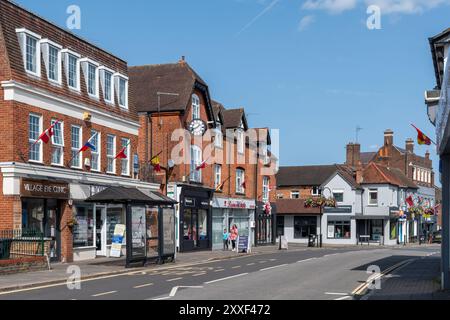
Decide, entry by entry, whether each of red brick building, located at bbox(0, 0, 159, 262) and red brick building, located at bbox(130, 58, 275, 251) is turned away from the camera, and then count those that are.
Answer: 0

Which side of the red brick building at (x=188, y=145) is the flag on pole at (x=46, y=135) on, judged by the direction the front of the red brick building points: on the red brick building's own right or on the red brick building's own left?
on the red brick building's own right

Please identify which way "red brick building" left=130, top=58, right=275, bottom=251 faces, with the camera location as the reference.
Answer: facing the viewer and to the right of the viewer

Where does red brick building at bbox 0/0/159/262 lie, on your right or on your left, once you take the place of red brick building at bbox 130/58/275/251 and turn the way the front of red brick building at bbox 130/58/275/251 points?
on your right

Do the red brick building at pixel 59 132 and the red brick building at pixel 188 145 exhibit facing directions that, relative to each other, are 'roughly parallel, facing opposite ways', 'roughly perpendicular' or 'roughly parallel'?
roughly parallel

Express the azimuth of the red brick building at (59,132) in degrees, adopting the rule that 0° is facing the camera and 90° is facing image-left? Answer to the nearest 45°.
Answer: approximately 315°

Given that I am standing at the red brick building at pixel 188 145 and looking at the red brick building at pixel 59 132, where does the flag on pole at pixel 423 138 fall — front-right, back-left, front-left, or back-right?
front-left

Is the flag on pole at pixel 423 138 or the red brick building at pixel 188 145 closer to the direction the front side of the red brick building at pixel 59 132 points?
the flag on pole
